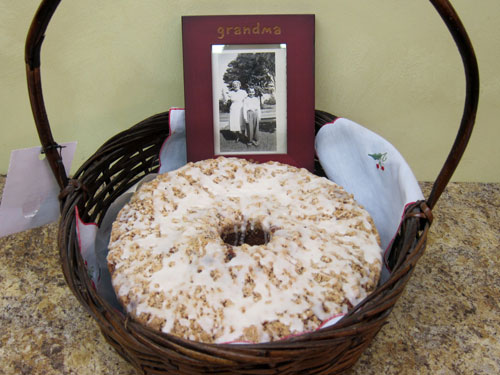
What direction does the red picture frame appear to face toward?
toward the camera
